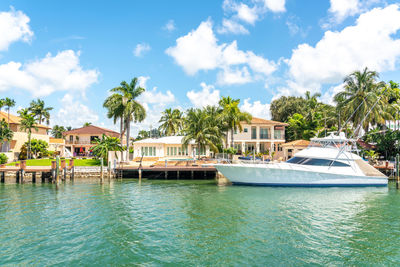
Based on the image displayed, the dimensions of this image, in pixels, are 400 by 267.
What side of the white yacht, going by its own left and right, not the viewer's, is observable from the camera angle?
left

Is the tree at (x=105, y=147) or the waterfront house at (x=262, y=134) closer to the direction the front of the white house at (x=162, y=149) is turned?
the tree

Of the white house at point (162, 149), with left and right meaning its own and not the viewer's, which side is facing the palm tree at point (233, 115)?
left

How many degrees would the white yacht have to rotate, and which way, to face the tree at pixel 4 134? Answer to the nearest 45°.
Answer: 0° — it already faces it

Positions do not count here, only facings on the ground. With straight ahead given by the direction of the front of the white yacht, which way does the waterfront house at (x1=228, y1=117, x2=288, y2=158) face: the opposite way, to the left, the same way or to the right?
to the left

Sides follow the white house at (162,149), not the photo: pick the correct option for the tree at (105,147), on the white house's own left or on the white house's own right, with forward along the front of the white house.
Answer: on the white house's own right

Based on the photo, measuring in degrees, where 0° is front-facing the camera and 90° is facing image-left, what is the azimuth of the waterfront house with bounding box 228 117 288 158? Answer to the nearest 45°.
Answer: approximately 0°

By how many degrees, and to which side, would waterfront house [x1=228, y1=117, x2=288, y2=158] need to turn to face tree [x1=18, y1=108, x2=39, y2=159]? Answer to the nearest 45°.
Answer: approximately 90° to its right

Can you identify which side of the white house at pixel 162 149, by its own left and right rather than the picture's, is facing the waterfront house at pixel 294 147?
left
